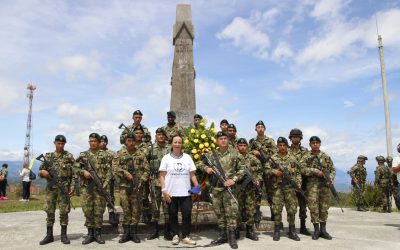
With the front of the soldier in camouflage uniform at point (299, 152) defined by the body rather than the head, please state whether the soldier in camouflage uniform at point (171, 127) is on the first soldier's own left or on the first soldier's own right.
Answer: on the first soldier's own right

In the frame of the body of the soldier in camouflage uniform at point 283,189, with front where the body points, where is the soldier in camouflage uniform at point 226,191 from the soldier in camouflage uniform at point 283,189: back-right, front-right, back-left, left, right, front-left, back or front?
front-right

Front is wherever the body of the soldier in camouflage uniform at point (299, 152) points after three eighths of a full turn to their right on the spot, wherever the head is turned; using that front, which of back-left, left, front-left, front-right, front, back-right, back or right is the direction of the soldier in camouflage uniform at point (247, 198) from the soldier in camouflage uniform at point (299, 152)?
left

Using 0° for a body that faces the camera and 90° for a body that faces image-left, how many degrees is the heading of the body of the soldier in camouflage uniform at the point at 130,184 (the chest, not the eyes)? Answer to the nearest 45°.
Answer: approximately 0°
